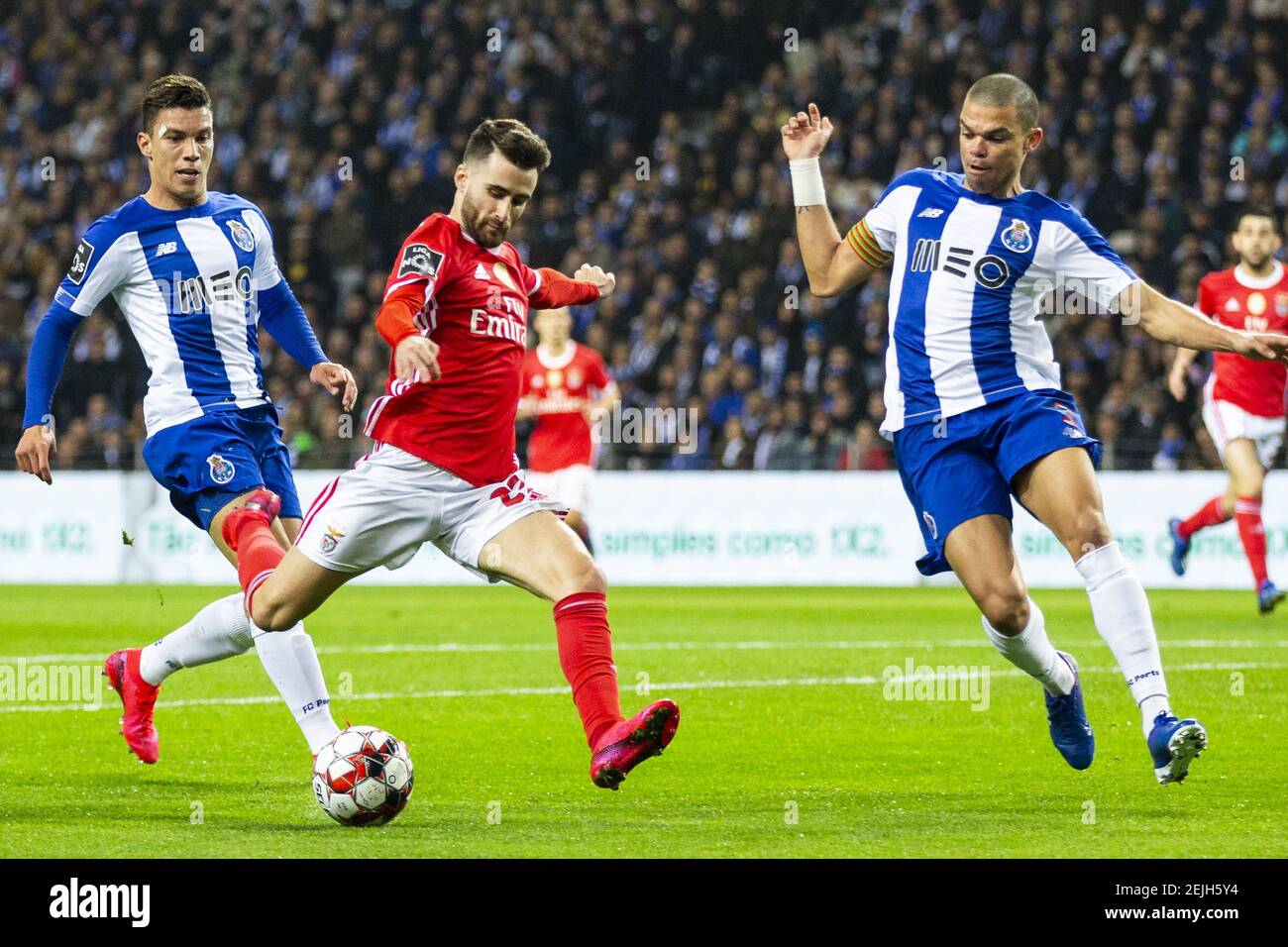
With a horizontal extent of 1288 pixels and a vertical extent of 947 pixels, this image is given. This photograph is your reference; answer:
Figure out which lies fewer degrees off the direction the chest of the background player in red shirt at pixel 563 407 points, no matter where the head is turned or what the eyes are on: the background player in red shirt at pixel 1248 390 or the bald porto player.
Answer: the bald porto player

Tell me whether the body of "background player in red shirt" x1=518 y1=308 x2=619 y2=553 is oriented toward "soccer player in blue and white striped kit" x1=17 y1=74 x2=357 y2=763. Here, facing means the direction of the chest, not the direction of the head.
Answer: yes

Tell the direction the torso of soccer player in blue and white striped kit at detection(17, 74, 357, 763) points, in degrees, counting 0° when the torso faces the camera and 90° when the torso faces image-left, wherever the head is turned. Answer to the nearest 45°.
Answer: approximately 315°

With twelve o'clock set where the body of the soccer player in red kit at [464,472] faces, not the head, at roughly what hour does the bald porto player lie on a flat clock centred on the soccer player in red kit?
The bald porto player is roughly at 10 o'clock from the soccer player in red kit.

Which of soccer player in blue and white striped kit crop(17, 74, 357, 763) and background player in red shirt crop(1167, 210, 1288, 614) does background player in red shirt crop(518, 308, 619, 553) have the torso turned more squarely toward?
the soccer player in blue and white striped kit

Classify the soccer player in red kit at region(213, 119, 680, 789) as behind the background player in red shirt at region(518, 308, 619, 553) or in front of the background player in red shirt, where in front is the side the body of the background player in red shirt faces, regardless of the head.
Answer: in front

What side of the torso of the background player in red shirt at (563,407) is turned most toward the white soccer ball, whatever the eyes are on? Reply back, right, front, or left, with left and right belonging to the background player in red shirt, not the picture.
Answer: front

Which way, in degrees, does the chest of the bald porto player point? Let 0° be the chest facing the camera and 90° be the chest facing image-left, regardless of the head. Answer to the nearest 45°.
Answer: approximately 0°

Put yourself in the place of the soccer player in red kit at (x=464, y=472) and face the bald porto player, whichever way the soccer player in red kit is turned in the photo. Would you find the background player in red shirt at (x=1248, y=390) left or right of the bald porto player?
left

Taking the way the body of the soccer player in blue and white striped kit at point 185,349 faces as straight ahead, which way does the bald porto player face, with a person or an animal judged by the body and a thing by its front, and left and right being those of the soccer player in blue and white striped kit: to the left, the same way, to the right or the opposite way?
to the right

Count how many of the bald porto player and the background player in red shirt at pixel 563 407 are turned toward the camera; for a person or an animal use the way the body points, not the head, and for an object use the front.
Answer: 2
